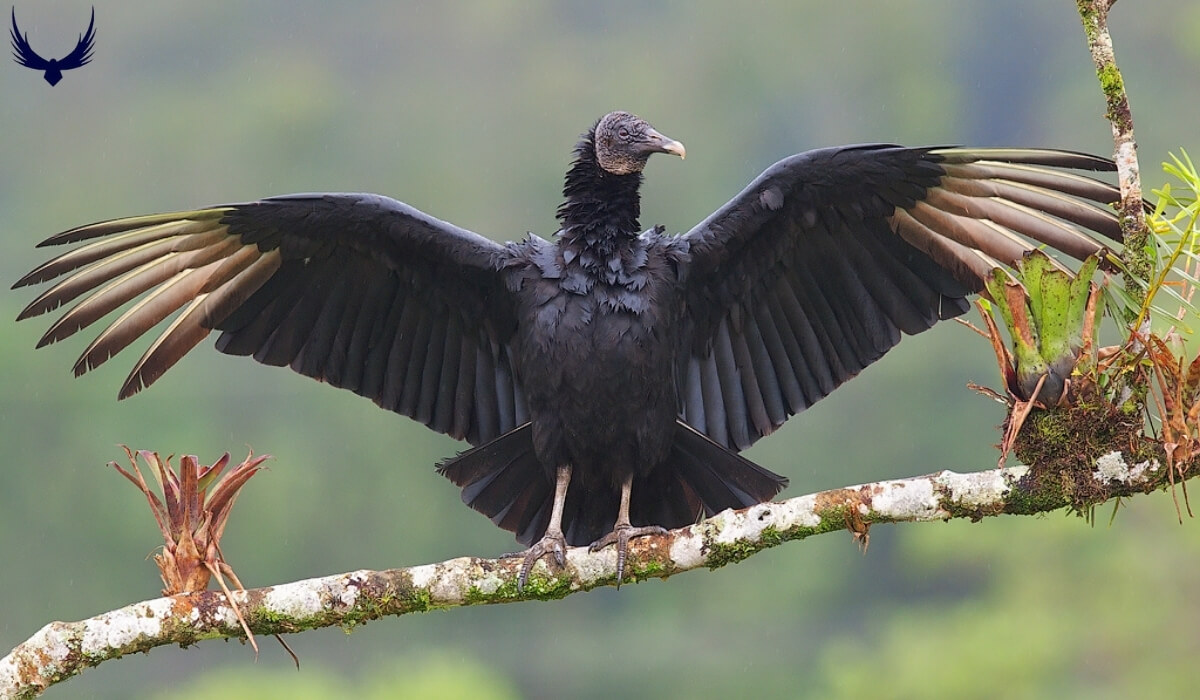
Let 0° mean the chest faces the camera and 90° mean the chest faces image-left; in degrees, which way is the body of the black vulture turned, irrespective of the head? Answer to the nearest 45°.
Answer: approximately 0°

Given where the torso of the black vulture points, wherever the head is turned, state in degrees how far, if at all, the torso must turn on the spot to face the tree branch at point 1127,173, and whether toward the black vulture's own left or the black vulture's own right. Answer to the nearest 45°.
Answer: approximately 45° to the black vulture's own left
